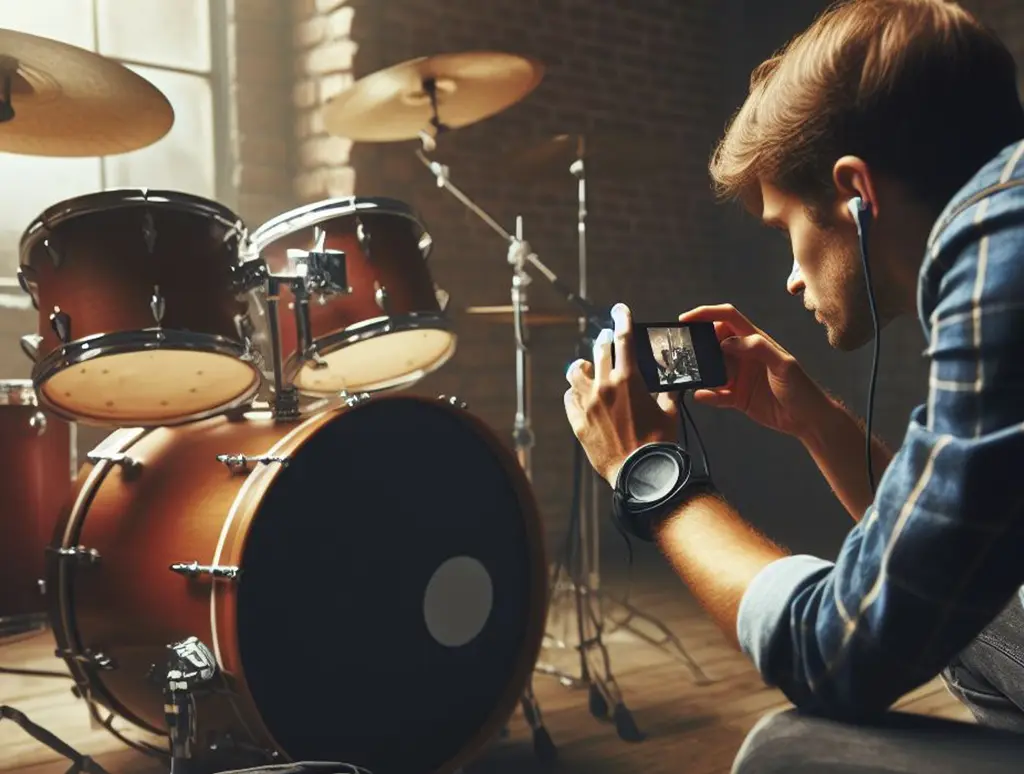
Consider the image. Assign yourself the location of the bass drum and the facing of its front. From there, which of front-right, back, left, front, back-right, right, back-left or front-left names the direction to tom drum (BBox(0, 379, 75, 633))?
back

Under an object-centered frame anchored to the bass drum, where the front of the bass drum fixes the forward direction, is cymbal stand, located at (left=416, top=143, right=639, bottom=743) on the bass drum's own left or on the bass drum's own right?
on the bass drum's own left

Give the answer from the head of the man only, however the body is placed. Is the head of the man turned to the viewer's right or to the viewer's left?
to the viewer's left

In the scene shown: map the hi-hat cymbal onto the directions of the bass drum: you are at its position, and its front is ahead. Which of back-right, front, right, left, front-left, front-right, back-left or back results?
left

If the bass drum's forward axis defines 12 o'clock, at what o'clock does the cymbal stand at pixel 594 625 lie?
The cymbal stand is roughly at 9 o'clock from the bass drum.

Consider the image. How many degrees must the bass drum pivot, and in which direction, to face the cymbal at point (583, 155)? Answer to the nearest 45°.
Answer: approximately 90° to its left
